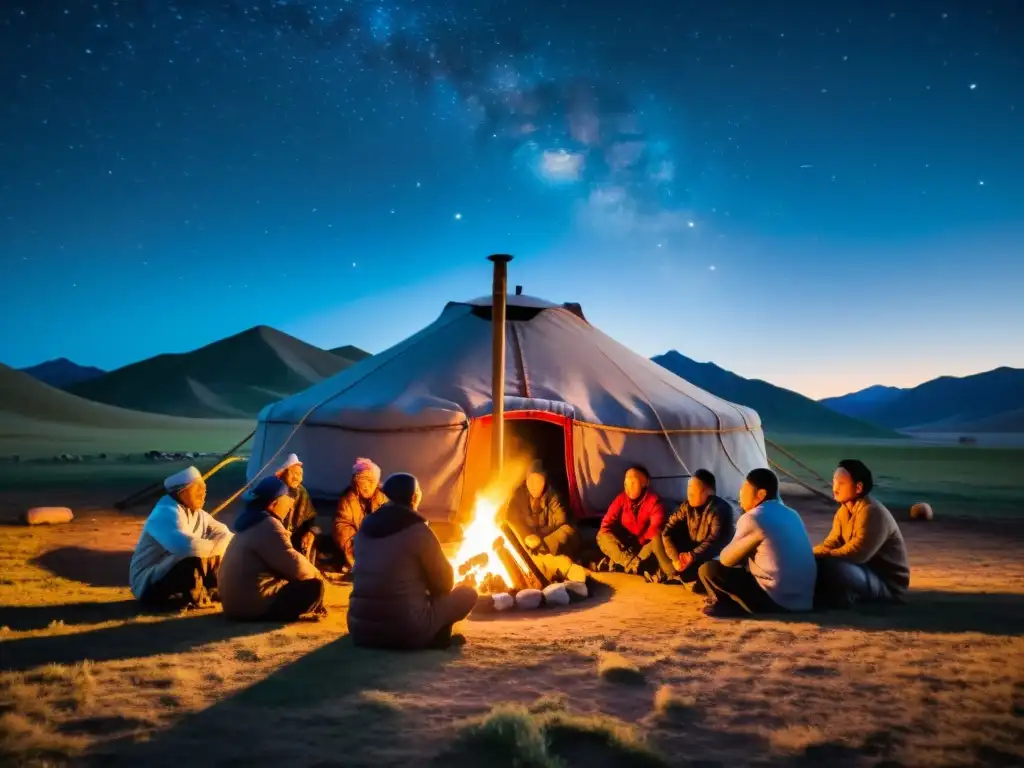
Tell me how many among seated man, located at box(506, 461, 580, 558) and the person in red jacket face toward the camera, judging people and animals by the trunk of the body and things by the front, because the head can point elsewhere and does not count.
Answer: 2

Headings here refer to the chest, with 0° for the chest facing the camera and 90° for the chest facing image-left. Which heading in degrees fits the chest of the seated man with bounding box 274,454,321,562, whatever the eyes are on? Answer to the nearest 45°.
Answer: approximately 315°

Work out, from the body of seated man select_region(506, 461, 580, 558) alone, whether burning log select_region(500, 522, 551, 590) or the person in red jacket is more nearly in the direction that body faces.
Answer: the burning log

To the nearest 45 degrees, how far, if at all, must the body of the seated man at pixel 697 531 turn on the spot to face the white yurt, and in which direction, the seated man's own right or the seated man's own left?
approximately 90° to the seated man's own right

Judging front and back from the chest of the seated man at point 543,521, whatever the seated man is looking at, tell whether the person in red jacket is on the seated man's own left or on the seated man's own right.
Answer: on the seated man's own left

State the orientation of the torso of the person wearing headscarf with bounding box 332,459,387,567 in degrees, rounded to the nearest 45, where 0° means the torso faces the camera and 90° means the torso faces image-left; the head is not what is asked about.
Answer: approximately 315°

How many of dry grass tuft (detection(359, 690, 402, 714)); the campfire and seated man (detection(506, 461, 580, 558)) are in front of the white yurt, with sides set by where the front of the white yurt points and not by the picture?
3

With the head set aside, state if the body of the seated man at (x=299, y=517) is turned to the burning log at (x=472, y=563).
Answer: yes
